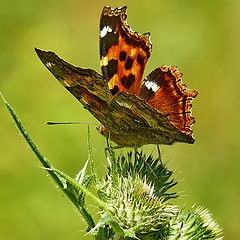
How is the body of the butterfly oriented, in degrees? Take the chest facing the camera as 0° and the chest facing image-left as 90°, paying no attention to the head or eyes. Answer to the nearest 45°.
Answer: approximately 90°
